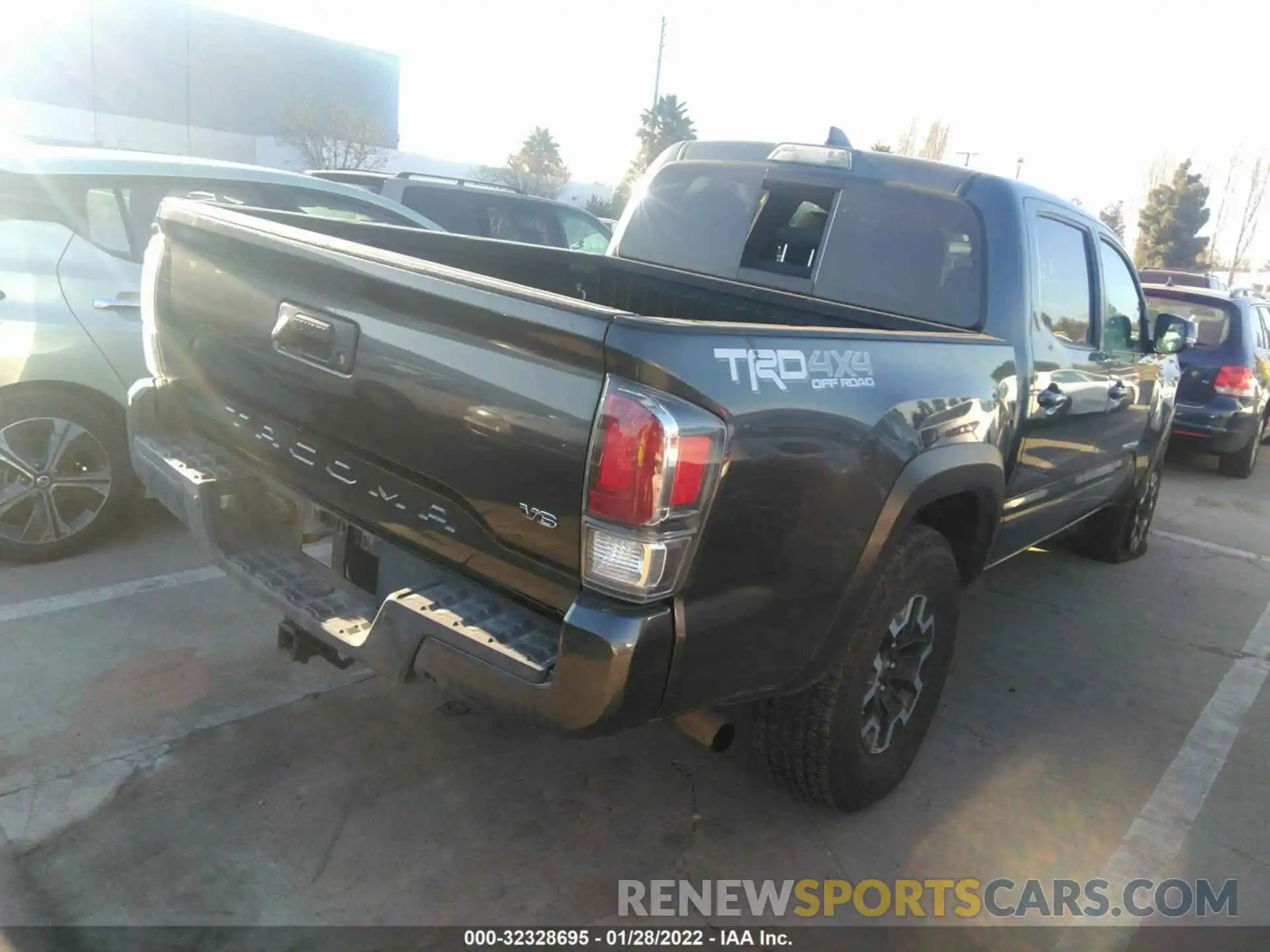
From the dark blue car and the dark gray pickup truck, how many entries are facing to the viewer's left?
0

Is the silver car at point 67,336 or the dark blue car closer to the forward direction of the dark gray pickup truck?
the dark blue car

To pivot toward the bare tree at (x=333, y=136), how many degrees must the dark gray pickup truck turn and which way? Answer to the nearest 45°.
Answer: approximately 45° to its left

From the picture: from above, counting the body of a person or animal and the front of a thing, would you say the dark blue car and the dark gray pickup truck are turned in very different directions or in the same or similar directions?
same or similar directions

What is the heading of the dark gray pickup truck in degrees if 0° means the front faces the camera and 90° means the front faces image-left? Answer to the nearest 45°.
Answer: approximately 225°

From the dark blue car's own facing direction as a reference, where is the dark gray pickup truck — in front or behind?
behind

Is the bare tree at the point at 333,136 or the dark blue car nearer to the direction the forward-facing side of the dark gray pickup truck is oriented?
the dark blue car

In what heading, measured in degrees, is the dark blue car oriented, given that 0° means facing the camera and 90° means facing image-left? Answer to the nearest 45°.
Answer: approximately 225°

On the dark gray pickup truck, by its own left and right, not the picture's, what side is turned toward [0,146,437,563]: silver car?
left

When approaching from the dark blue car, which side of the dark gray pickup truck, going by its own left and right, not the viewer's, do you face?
front
